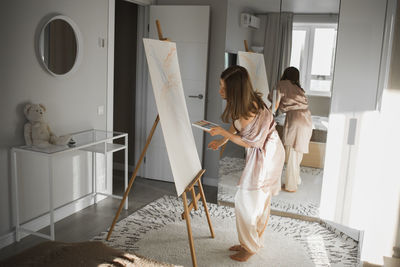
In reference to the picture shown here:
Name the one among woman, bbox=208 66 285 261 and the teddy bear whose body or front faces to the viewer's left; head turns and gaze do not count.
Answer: the woman

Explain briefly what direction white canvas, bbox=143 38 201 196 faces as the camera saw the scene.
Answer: facing the viewer and to the right of the viewer

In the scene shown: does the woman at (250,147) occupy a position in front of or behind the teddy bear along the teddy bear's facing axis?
in front

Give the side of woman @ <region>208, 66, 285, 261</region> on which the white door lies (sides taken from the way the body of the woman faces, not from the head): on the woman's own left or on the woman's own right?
on the woman's own right

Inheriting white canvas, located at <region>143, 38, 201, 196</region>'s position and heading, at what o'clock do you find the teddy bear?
The teddy bear is roughly at 5 o'clock from the white canvas.

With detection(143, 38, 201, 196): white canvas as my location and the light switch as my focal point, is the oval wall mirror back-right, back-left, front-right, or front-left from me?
front-left

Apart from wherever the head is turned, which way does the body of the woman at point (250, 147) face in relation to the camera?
to the viewer's left

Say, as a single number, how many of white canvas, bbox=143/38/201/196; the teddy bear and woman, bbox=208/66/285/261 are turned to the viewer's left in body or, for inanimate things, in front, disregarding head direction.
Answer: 1

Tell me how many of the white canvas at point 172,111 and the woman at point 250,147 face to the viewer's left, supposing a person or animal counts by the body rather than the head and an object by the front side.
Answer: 1

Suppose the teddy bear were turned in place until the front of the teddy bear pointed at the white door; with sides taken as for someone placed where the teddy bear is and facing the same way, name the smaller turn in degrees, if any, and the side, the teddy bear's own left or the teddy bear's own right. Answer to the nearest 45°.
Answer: approximately 90° to the teddy bear's own left

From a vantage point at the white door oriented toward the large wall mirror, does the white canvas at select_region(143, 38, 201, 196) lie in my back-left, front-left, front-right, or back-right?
front-right

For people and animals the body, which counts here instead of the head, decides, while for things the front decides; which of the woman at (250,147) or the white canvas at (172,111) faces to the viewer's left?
the woman

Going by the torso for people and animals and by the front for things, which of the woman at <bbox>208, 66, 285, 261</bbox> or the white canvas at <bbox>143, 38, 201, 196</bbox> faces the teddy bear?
the woman
